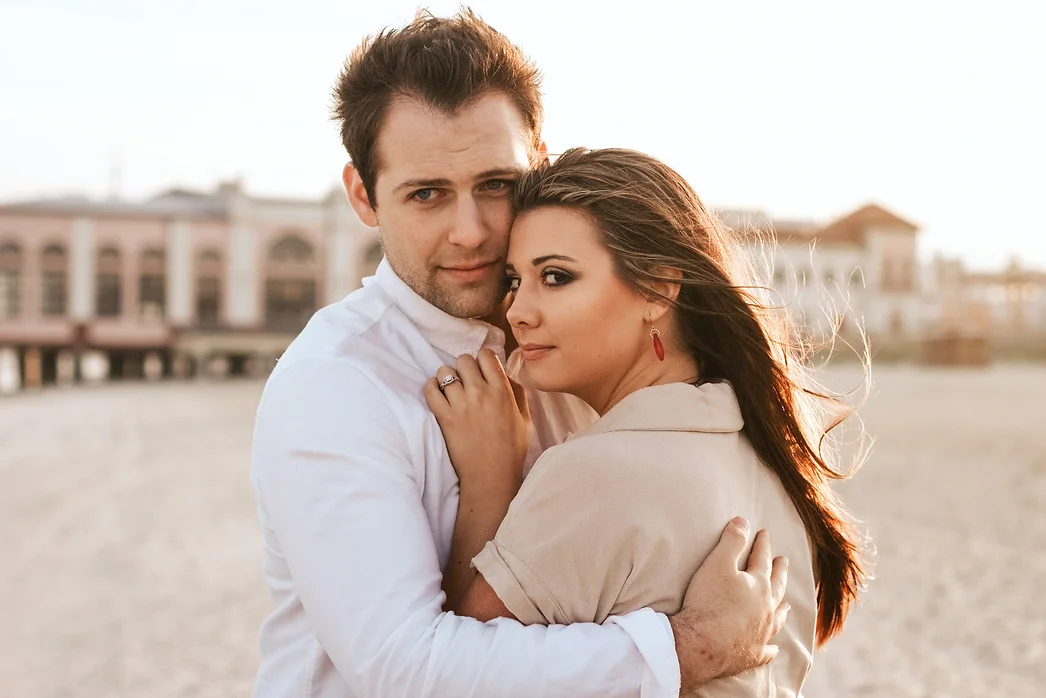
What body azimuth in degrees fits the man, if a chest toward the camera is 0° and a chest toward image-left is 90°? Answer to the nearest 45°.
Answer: approximately 315°

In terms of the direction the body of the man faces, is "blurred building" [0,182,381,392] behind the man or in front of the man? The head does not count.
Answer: behind

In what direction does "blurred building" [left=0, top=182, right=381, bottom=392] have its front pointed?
toward the camera

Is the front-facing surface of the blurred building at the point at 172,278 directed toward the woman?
yes

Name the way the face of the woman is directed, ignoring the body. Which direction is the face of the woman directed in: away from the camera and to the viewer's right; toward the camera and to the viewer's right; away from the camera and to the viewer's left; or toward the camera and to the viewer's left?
toward the camera and to the viewer's left

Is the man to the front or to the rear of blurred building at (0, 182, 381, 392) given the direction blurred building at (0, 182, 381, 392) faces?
to the front

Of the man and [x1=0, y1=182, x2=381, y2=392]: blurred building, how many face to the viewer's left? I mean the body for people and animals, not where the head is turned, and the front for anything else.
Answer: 0
